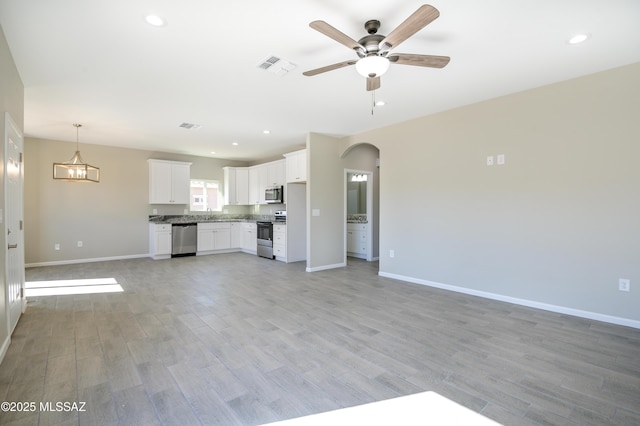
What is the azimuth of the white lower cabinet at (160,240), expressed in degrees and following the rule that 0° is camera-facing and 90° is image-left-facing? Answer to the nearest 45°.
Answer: approximately 0°

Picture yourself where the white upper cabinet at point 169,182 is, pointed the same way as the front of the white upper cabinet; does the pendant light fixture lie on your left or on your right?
on your right

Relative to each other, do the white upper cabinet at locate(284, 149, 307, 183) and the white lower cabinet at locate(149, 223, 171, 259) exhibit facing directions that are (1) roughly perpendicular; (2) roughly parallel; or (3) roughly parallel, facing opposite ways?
roughly perpendicular

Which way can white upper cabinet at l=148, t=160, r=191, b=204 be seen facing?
toward the camera

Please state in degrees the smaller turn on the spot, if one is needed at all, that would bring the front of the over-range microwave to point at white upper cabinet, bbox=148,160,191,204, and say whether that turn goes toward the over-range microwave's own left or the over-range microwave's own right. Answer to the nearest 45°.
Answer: approximately 45° to the over-range microwave's own right

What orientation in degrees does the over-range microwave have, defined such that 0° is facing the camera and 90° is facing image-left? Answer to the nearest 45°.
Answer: approximately 45°

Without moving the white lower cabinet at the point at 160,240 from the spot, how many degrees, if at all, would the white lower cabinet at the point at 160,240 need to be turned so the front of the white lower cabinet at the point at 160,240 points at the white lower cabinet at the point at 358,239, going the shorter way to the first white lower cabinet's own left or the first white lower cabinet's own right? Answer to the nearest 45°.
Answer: approximately 45° to the first white lower cabinet's own left

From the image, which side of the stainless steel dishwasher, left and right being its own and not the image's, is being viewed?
front

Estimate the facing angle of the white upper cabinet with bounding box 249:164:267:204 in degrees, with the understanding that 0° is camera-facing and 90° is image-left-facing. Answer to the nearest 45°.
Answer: approximately 45°

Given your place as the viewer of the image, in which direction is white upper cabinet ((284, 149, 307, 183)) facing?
facing the viewer and to the left of the viewer

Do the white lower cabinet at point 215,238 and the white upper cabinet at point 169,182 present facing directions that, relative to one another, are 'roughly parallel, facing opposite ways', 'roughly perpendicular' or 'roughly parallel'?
roughly parallel

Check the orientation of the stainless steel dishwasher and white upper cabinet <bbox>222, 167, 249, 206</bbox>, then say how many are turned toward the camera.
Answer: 2

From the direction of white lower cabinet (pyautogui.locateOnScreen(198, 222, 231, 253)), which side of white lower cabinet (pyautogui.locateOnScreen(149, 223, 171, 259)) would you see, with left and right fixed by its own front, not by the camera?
left

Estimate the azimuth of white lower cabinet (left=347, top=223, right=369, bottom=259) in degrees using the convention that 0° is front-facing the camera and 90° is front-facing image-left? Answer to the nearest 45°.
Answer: approximately 45°
